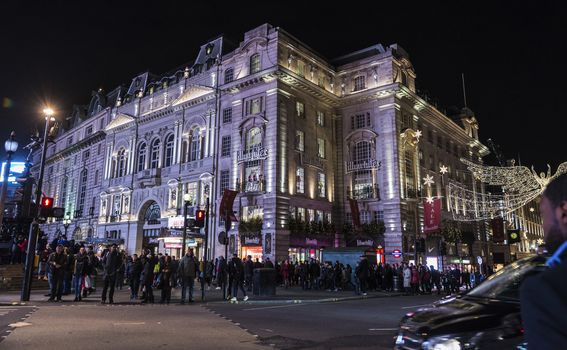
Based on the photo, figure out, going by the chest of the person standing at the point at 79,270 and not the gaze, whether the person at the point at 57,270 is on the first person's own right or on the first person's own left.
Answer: on the first person's own right

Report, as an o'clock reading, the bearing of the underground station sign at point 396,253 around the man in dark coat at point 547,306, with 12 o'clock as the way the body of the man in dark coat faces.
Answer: The underground station sign is roughly at 1 o'clock from the man in dark coat.

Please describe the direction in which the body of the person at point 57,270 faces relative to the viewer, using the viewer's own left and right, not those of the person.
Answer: facing the viewer

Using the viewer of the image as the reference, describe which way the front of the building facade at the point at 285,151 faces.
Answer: facing the viewer and to the left of the viewer

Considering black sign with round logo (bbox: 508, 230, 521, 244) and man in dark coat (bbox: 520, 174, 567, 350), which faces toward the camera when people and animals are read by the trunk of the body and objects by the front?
the black sign with round logo

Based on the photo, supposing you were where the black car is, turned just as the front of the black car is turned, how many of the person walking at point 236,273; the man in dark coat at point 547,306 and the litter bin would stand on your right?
2

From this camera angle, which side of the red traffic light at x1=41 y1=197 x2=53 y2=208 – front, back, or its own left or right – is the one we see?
front

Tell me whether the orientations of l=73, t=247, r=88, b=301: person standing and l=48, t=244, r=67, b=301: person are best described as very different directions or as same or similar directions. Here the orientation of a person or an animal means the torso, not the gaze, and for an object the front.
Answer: same or similar directions

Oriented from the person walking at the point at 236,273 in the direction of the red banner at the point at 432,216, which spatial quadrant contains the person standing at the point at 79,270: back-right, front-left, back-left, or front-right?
back-left

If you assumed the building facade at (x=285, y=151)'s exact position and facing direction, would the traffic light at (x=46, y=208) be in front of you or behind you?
in front

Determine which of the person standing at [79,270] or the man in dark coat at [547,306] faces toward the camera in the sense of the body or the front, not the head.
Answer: the person standing

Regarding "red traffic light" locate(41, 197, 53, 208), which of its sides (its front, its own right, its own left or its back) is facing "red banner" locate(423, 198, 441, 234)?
left

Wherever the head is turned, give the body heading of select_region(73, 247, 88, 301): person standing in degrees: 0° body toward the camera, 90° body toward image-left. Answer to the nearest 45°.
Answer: approximately 0°

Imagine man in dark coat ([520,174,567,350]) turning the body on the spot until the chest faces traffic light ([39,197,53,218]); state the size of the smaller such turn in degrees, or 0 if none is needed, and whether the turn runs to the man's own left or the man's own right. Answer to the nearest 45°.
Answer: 0° — they already face it

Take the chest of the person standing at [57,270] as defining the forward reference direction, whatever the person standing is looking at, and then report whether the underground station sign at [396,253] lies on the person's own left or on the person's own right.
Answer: on the person's own left

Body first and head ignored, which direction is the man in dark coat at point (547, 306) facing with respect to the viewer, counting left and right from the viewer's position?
facing away from the viewer and to the left of the viewer
